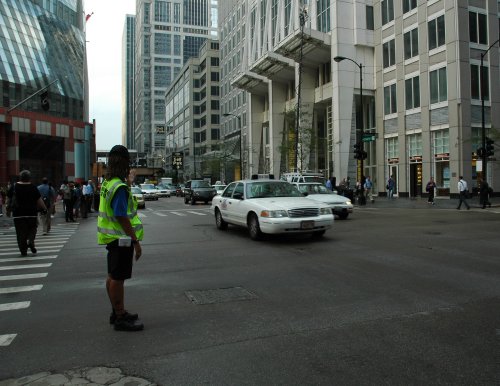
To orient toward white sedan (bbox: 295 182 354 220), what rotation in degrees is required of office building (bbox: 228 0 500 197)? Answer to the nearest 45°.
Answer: approximately 45° to its left

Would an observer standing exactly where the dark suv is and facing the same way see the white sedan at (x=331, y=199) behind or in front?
in front

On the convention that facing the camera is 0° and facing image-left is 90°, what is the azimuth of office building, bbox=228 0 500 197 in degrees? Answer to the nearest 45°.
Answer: approximately 45°

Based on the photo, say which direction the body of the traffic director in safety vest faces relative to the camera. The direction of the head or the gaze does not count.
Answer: to the viewer's right

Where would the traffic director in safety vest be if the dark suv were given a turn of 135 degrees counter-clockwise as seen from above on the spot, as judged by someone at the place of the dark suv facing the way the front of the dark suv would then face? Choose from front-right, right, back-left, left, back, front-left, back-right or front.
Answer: back

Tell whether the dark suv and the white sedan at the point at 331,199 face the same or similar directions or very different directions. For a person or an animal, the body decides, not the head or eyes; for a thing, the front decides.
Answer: same or similar directions

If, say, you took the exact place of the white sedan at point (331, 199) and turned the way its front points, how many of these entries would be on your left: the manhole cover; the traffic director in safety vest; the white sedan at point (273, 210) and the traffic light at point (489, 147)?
1

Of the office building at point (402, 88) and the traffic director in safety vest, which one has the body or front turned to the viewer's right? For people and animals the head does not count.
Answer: the traffic director in safety vest

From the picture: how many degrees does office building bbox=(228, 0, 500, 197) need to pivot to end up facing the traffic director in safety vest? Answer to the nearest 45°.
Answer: approximately 45° to its left

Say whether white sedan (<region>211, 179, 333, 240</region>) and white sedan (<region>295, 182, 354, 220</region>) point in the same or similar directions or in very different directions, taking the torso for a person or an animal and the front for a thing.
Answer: same or similar directions

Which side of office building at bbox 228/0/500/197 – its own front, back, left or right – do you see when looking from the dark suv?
front
